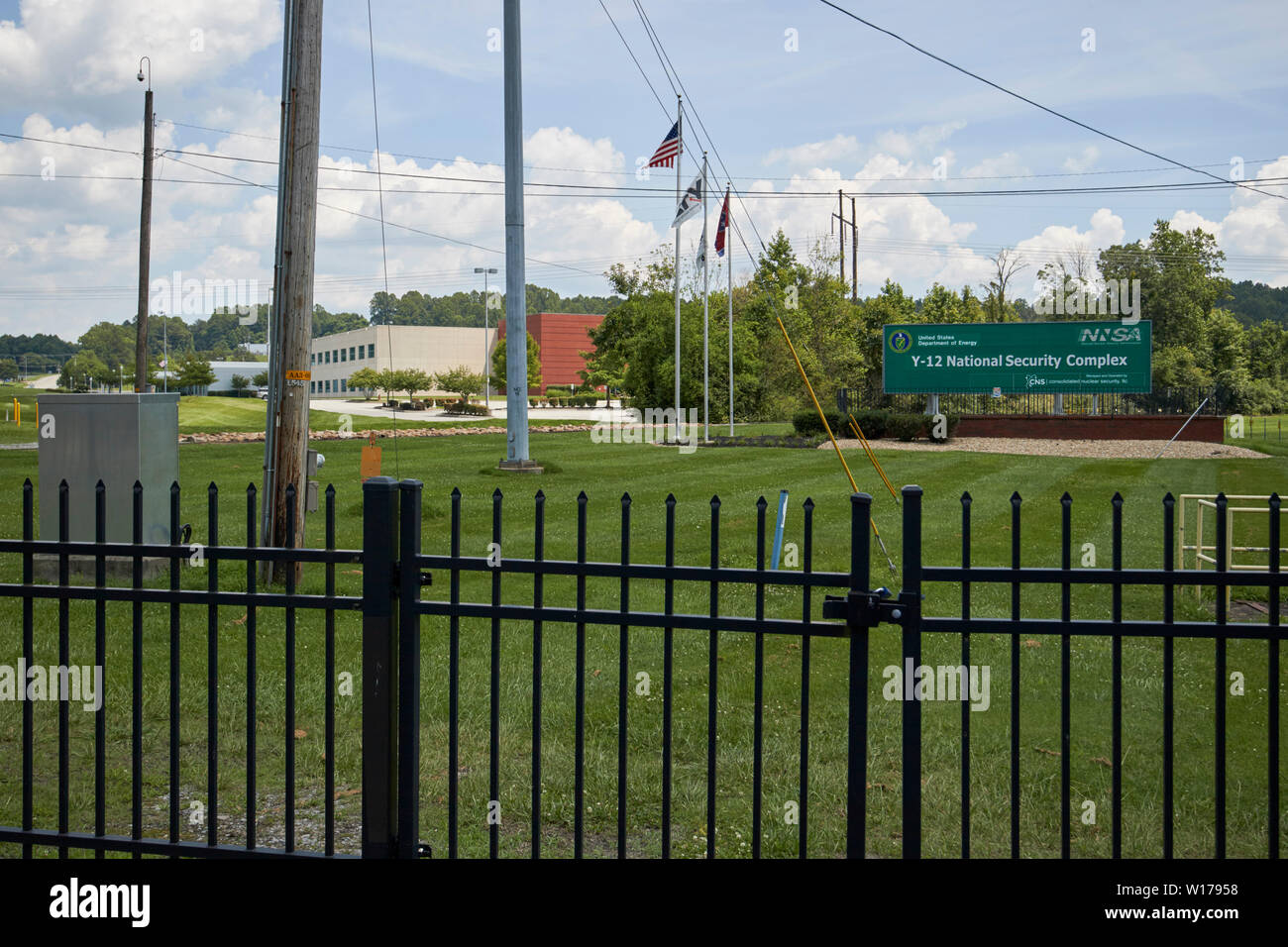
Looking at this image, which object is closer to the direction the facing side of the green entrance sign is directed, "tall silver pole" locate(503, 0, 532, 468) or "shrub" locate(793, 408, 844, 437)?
the tall silver pole

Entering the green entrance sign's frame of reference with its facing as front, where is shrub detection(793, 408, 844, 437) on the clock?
The shrub is roughly at 2 o'clock from the green entrance sign.

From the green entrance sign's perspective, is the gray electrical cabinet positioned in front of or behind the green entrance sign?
in front

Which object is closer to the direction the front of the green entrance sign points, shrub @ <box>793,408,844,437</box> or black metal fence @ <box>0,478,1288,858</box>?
the black metal fence

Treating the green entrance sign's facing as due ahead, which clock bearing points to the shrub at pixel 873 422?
The shrub is roughly at 2 o'clock from the green entrance sign.

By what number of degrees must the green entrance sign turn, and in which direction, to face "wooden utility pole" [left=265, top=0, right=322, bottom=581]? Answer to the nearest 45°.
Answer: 0° — it already faces it

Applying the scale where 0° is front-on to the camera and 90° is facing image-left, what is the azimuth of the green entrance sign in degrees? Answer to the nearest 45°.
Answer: approximately 0°

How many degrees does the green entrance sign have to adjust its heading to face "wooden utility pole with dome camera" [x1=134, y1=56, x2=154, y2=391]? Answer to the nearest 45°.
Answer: approximately 90° to its right

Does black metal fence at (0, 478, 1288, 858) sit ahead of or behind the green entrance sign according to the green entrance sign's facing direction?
ahead

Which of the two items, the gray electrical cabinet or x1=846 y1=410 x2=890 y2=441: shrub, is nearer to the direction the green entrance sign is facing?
the gray electrical cabinet
